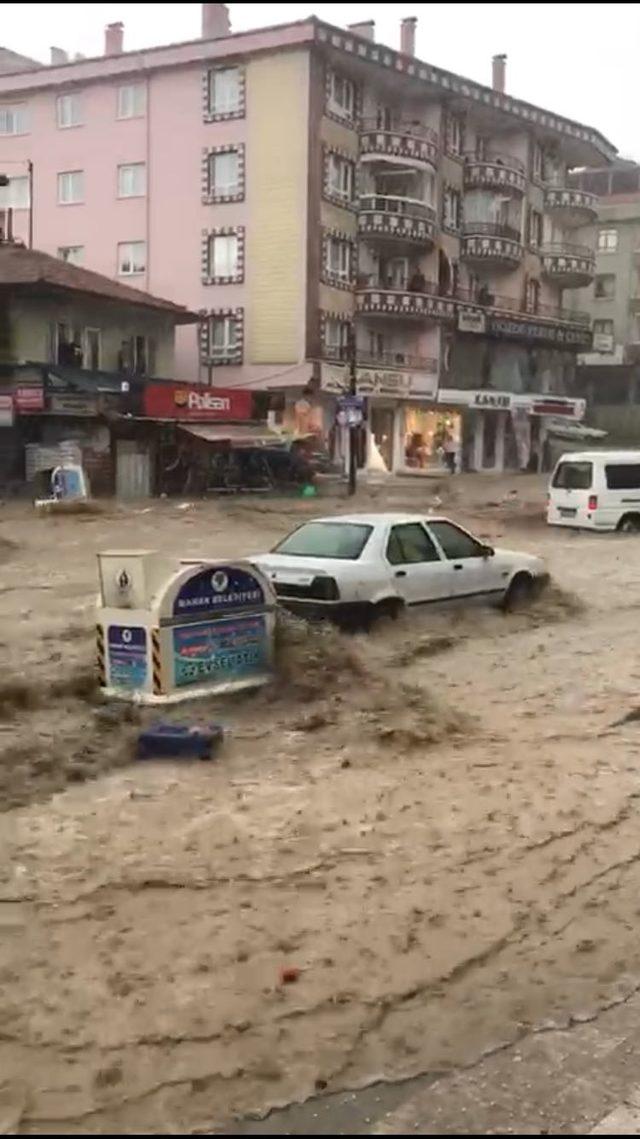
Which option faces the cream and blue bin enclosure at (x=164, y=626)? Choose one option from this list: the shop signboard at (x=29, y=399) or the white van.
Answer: the shop signboard

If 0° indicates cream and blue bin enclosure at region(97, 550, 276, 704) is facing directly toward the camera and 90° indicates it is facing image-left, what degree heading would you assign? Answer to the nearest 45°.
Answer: approximately 315°

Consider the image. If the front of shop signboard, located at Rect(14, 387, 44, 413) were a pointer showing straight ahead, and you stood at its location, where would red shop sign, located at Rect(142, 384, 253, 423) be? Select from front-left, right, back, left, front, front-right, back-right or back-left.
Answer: back-left

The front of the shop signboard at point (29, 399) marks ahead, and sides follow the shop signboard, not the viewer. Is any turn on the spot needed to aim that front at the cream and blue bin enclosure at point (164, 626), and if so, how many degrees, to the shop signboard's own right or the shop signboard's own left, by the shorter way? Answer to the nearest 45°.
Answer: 0° — it already faces it

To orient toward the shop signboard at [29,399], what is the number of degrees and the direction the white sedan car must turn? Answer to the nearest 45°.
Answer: approximately 90° to its left

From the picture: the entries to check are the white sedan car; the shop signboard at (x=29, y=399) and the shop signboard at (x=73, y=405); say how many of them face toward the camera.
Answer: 2

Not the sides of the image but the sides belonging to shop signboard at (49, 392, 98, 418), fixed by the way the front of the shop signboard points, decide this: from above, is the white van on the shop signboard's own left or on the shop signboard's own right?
on the shop signboard's own left

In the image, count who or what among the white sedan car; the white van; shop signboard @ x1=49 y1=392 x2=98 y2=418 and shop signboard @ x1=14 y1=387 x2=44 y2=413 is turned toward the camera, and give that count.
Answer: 2
